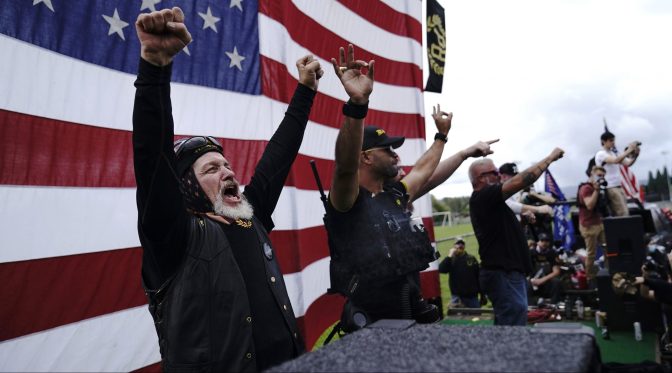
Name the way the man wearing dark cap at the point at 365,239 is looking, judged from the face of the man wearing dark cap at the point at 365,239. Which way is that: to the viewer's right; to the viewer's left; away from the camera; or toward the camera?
to the viewer's right

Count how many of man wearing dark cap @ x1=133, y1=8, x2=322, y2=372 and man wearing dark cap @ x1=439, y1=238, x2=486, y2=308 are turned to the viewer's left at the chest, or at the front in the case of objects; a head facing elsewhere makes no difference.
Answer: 0

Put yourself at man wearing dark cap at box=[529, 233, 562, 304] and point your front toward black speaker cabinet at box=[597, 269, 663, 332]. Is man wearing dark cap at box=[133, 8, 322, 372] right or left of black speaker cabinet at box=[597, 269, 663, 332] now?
right

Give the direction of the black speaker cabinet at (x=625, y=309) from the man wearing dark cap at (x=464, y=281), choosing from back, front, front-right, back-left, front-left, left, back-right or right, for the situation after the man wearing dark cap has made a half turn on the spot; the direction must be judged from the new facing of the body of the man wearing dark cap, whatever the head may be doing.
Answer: back-right

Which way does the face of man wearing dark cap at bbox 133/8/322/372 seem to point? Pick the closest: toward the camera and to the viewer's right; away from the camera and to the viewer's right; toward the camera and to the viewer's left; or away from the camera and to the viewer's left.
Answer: toward the camera and to the viewer's right

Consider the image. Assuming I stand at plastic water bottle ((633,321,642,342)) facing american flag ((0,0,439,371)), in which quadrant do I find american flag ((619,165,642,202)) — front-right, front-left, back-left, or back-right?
back-right

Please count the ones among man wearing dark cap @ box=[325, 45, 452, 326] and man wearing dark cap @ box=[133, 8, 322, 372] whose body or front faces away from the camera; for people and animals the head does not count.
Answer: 0

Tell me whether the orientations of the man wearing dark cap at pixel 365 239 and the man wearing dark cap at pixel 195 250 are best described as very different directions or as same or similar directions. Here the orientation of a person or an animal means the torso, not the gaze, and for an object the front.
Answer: same or similar directions

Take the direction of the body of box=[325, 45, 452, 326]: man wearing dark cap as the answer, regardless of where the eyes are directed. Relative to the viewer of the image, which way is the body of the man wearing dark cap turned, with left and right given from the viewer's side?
facing the viewer and to the right of the viewer

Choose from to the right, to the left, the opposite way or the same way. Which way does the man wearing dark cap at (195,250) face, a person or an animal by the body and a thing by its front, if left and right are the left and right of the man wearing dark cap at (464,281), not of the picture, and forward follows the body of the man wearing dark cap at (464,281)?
to the left

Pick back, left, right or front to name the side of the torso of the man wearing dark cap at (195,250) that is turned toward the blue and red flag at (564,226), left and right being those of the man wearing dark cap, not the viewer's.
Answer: left

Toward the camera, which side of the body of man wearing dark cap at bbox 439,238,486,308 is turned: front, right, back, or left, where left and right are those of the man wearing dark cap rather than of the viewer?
front
